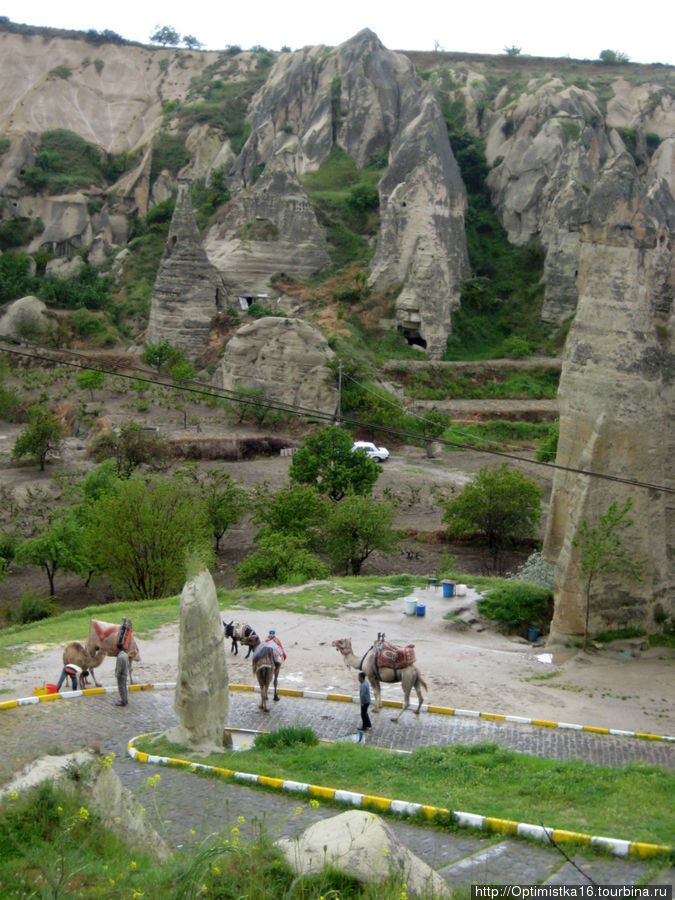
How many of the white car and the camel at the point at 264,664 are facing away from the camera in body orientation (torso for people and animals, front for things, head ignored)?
1

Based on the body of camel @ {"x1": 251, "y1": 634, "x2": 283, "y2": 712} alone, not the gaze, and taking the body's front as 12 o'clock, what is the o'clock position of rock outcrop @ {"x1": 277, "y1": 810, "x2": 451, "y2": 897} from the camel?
The rock outcrop is roughly at 6 o'clock from the camel.

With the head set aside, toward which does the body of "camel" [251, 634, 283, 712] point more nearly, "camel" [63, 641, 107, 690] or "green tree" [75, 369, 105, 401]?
the green tree

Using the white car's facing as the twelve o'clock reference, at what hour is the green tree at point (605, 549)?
The green tree is roughly at 1 o'clock from the white car.

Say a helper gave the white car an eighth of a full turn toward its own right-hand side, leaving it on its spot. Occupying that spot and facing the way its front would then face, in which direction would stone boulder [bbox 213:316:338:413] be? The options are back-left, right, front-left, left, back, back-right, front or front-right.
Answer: back-right

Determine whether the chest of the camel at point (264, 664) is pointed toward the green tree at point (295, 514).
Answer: yes

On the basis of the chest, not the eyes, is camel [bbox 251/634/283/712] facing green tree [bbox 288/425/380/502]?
yes

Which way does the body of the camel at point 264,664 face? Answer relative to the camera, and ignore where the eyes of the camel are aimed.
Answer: away from the camera

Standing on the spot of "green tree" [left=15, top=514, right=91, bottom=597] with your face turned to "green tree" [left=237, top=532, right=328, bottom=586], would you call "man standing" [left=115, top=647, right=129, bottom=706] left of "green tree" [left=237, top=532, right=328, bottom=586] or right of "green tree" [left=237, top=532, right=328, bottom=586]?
right

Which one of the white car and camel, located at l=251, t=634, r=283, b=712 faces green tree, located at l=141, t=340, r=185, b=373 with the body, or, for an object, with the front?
the camel

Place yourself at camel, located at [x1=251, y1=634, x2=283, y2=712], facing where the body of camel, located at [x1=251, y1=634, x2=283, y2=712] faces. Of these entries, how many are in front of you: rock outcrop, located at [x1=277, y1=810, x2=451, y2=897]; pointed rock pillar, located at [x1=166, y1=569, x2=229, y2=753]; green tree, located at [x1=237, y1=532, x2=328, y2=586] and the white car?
2

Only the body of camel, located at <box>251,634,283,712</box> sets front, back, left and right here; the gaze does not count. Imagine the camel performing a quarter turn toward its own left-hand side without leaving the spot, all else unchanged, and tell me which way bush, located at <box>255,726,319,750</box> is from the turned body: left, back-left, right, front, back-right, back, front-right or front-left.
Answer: left

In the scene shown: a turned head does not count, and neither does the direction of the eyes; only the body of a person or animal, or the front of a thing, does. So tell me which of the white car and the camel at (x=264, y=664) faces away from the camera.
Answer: the camel

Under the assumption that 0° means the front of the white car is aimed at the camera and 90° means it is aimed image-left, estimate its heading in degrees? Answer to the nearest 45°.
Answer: approximately 315°
